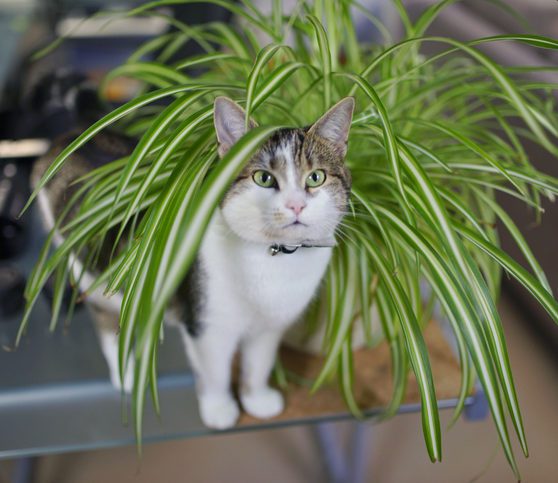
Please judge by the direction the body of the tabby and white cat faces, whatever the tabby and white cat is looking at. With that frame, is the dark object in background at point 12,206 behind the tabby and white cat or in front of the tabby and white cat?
behind
